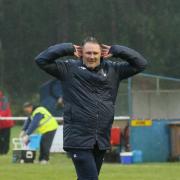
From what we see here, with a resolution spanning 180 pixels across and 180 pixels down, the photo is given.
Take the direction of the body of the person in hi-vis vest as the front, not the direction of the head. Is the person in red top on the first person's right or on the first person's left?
on the first person's right

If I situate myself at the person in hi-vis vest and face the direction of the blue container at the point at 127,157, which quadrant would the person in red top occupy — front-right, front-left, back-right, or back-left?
back-left

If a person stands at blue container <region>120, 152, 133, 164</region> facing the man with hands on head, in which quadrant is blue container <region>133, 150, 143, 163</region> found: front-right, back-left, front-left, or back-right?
back-left

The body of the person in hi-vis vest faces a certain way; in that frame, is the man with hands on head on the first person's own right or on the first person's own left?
on the first person's own left
